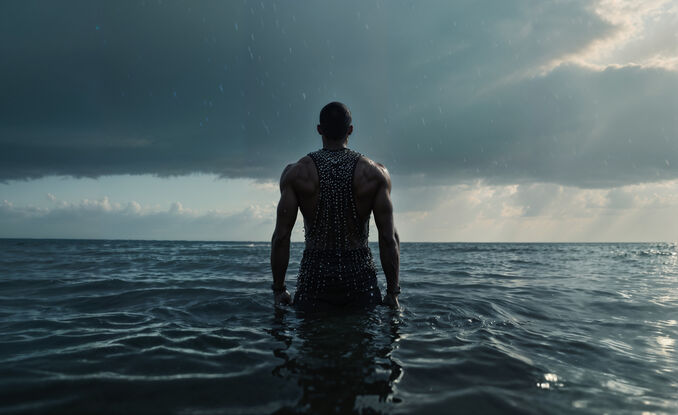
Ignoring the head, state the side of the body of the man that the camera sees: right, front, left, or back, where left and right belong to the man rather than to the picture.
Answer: back

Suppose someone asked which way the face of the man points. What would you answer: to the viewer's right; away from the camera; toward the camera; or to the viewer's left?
away from the camera
